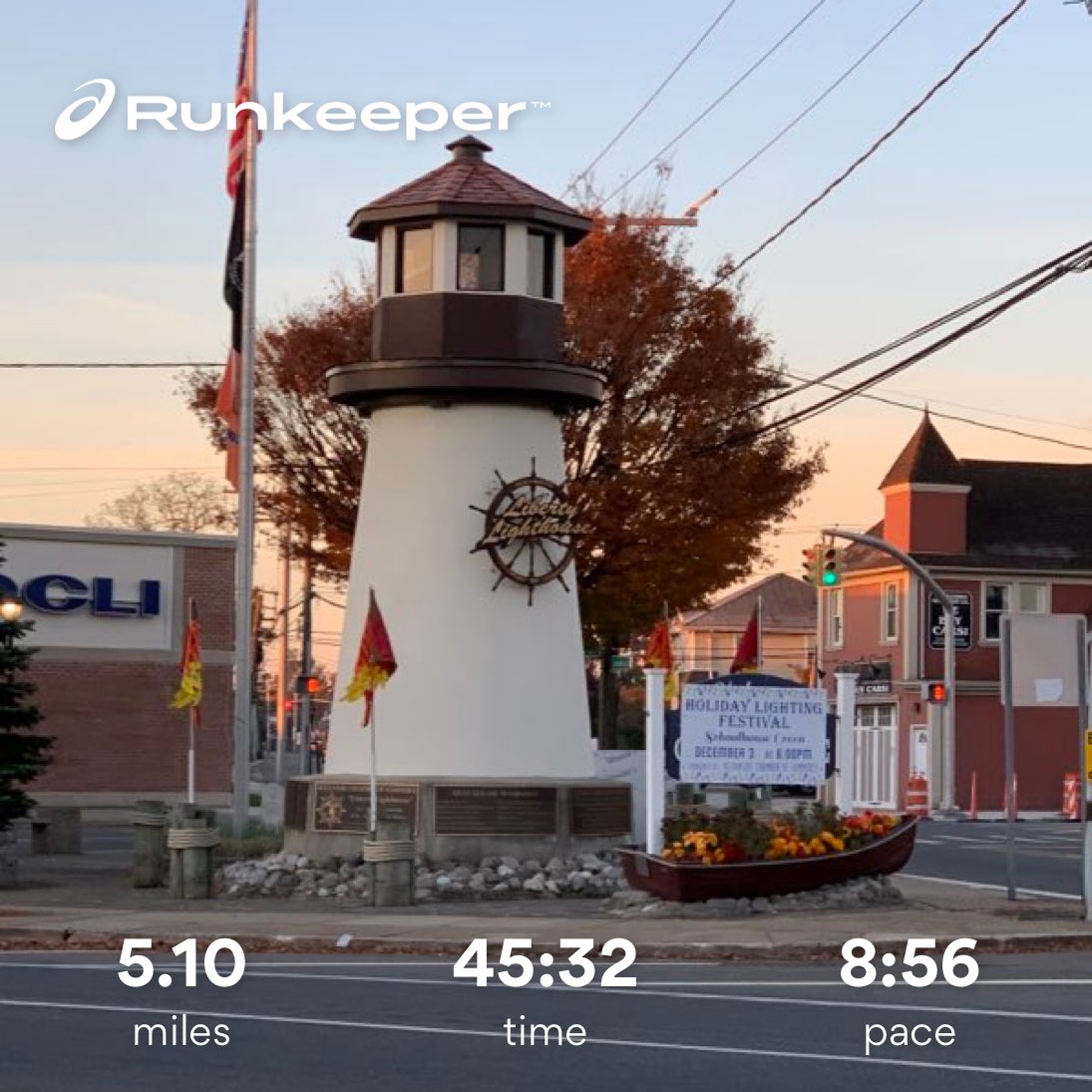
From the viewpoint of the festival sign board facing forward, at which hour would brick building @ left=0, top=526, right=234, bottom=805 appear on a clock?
The brick building is roughly at 5 o'clock from the festival sign board.

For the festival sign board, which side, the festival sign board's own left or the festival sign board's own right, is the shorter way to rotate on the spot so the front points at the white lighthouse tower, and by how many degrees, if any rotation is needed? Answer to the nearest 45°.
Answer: approximately 135° to the festival sign board's own right

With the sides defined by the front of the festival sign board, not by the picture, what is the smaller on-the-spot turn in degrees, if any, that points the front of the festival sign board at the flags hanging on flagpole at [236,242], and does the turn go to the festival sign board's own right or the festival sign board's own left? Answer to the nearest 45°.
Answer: approximately 135° to the festival sign board's own right

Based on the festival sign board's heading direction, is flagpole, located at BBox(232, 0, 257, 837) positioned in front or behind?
behind

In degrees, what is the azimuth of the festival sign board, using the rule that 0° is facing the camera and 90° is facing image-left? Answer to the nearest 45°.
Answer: approximately 0°

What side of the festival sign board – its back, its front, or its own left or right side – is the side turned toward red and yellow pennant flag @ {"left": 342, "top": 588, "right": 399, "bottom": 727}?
right

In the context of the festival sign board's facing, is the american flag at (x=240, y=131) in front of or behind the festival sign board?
behind

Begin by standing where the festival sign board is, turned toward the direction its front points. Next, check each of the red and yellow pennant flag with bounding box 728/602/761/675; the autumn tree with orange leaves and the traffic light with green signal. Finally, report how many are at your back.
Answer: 3

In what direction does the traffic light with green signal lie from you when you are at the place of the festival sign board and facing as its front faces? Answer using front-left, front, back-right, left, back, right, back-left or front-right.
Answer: back
